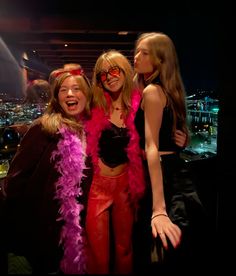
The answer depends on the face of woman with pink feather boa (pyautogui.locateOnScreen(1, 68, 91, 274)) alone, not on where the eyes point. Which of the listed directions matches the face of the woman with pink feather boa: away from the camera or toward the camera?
toward the camera

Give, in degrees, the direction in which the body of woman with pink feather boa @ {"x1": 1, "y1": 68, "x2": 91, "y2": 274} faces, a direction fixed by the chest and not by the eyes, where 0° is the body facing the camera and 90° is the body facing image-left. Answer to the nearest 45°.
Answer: approximately 315°
